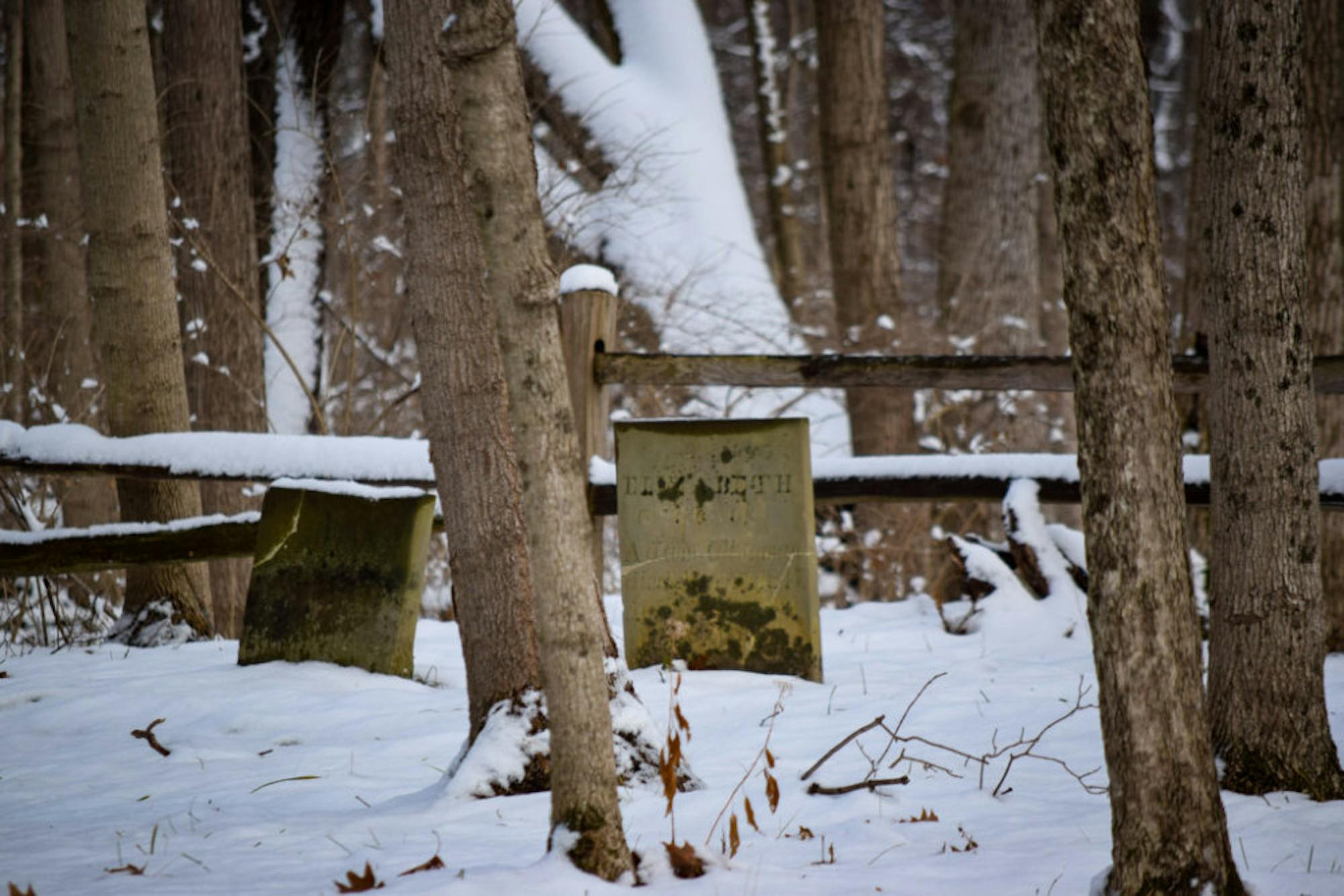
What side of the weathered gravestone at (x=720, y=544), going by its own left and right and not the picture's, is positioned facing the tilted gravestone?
right

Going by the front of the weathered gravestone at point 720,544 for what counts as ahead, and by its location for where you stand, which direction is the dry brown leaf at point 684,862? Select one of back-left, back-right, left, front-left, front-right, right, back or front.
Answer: front

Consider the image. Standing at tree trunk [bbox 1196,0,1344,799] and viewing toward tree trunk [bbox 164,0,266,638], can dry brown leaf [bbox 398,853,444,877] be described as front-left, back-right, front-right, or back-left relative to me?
front-left

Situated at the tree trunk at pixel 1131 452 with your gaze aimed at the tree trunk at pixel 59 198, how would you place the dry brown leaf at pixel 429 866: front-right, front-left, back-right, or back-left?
front-left

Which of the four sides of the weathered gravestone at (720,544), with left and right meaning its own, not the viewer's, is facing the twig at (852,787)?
front

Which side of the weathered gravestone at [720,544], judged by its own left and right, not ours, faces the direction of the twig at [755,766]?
front

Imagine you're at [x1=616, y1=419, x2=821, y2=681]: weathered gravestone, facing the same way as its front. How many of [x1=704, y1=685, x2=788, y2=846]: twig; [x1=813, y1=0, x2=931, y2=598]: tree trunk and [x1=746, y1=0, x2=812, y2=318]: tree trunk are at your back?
2

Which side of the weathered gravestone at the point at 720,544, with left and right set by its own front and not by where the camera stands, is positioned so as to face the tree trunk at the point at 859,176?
back

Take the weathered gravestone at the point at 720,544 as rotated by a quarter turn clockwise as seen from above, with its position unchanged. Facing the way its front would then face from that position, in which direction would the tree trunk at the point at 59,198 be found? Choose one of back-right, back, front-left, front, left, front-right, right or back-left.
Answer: front-right

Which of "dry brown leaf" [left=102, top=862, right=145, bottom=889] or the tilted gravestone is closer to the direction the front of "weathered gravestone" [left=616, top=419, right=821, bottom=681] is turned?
the dry brown leaf

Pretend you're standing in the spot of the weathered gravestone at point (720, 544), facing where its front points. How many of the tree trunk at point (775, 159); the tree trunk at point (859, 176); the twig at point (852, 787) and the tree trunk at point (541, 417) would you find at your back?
2

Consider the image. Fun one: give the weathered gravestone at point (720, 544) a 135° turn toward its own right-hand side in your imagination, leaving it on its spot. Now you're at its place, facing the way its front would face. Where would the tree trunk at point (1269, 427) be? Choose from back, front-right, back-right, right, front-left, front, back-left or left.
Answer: back

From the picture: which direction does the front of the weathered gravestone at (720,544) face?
toward the camera

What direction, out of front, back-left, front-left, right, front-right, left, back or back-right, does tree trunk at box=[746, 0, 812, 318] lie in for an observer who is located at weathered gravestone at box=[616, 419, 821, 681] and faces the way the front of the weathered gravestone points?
back

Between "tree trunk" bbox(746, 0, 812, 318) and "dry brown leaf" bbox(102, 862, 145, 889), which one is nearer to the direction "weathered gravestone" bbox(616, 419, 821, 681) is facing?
the dry brown leaf

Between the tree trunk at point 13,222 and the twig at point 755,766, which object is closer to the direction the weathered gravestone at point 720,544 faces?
the twig

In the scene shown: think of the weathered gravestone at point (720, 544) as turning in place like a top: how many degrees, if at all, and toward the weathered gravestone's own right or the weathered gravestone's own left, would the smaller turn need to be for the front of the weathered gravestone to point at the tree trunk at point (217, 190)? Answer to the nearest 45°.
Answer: approximately 135° to the weathered gravestone's own right
